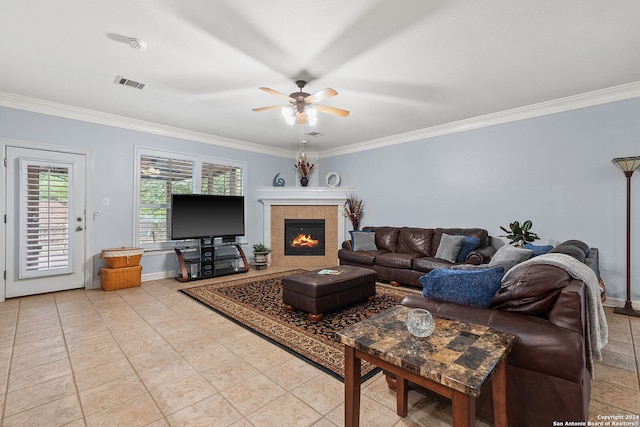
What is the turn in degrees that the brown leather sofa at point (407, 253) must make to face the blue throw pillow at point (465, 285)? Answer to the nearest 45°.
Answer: approximately 45° to its left

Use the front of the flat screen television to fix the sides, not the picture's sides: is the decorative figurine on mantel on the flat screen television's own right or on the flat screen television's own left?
on the flat screen television's own left

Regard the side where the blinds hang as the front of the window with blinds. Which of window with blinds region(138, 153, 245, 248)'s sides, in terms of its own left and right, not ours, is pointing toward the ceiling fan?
front

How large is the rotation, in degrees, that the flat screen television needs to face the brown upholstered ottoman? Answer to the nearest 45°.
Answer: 0° — it already faces it

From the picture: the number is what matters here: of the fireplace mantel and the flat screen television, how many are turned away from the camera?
0

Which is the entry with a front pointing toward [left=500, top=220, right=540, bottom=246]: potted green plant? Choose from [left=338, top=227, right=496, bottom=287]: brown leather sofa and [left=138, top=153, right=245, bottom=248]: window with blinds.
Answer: the window with blinds

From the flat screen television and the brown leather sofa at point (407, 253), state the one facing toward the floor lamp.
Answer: the flat screen television

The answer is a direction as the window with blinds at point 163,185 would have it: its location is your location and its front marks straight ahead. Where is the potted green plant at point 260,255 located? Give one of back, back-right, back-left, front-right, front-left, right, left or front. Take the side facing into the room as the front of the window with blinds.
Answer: front-left

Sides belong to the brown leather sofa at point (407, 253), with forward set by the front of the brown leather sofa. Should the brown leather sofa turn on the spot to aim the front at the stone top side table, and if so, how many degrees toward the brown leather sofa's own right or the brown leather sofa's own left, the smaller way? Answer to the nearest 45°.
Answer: approximately 45° to the brown leather sofa's own left

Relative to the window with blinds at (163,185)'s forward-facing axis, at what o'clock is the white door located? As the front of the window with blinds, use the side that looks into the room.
The white door is roughly at 4 o'clock from the window with blinds.

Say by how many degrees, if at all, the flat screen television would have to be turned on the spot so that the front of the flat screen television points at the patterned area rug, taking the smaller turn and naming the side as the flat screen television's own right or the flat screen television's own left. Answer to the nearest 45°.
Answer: approximately 45° to the flat screen television's own right

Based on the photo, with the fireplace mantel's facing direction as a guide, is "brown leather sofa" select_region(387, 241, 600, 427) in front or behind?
in front

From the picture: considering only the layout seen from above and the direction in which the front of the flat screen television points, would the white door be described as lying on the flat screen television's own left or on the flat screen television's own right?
on the flat screen television's own right
